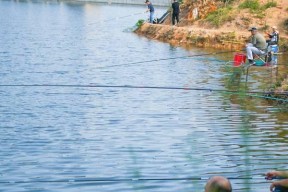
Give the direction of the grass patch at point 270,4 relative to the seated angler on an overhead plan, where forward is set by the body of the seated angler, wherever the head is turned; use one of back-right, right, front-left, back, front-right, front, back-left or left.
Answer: right

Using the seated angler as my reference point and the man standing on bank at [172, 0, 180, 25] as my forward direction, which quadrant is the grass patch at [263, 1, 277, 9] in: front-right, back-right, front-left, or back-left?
front-right

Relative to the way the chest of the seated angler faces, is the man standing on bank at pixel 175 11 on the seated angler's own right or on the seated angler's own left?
on the seated angler's own right

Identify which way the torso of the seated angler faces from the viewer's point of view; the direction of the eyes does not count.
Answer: to the viewer's left

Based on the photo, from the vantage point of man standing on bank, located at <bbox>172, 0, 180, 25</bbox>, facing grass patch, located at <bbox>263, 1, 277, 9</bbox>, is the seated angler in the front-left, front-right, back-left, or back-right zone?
front-right

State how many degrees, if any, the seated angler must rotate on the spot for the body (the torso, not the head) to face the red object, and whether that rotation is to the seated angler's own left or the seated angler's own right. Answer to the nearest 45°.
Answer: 0° — they already face it

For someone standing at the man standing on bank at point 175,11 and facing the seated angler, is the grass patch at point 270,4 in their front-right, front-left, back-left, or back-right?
front-left
